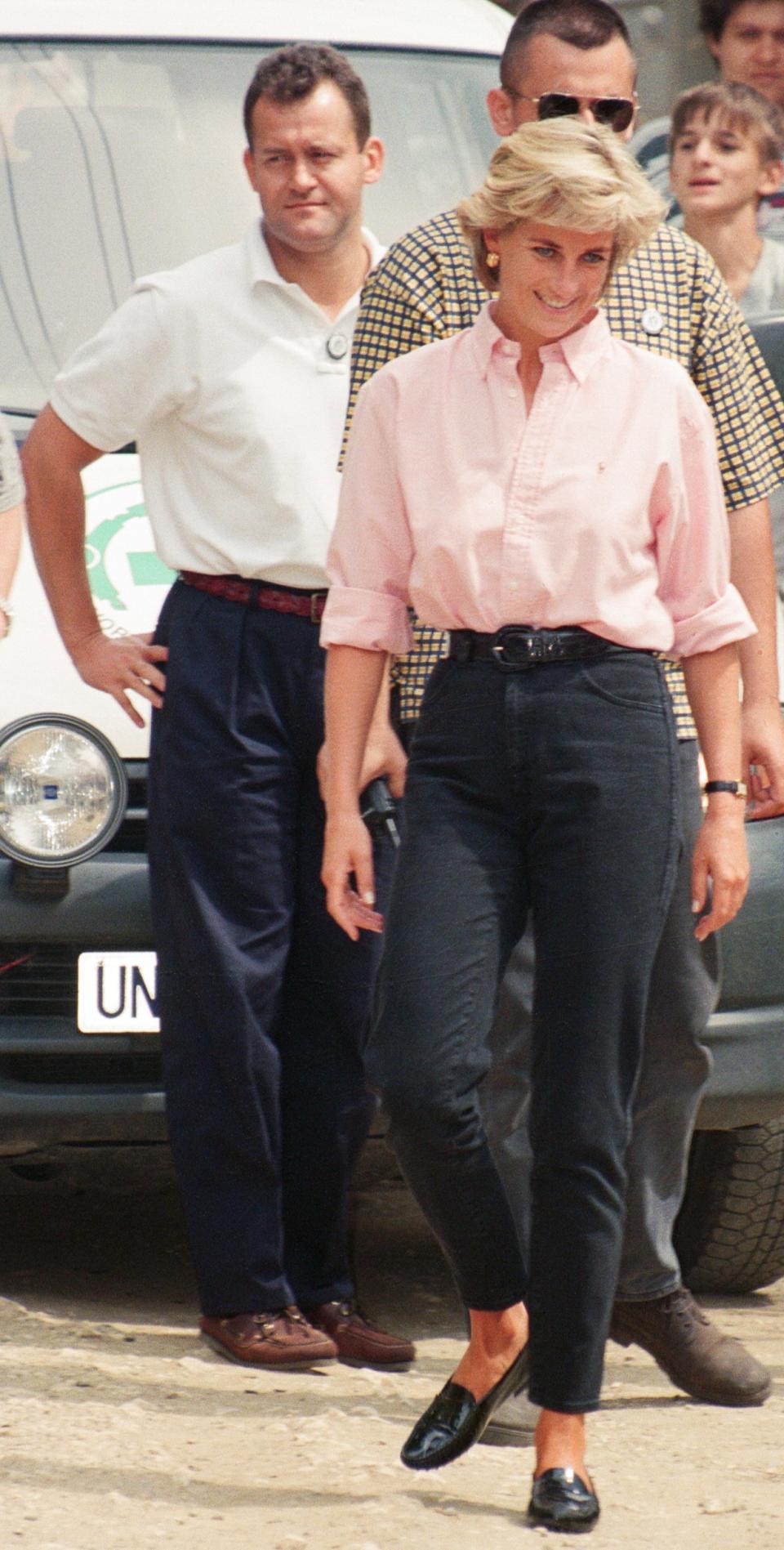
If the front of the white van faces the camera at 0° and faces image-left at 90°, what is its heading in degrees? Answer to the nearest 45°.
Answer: approximately 0°

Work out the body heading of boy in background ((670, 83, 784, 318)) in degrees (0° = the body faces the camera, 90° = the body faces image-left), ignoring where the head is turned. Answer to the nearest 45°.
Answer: approximately 45°

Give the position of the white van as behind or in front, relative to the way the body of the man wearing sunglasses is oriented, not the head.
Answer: behind

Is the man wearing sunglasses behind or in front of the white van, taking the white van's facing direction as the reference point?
in front

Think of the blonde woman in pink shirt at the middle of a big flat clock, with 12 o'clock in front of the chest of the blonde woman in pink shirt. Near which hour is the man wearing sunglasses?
The man wearing sunglasses is roughly at 7 o'clock from the blonde woman in pink shirt.

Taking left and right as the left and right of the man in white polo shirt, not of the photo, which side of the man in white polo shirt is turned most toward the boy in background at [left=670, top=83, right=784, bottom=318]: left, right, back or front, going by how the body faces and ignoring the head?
left

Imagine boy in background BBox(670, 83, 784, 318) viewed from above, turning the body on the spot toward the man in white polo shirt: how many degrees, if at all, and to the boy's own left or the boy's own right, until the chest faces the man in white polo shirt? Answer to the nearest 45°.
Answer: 0° — they already face them

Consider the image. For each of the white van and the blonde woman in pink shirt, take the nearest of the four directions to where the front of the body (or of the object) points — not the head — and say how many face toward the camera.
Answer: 2
